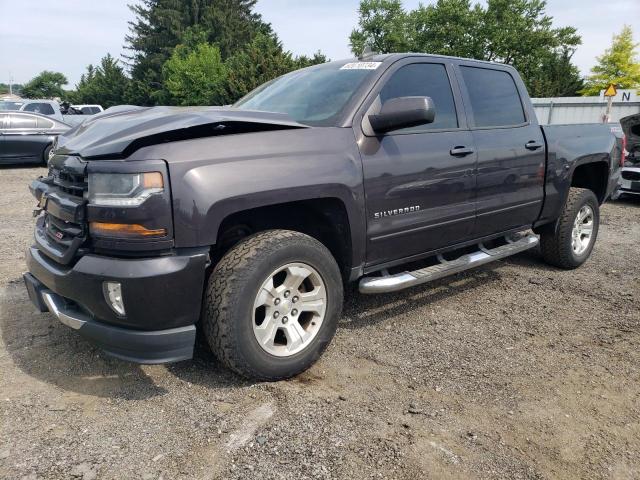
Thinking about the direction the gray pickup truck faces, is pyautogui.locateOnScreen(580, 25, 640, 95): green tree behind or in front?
behind

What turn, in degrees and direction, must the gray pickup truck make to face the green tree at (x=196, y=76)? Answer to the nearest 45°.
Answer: approximately 135° to its right

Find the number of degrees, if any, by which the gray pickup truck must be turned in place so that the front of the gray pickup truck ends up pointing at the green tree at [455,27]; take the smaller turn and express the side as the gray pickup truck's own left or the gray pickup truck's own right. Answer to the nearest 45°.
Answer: approximately 135° to the gray pickup truck's own right

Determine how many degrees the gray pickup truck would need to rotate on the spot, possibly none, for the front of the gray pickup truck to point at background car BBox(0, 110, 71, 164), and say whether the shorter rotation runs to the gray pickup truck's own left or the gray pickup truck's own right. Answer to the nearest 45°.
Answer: approximately 90° to the gray pickup truck's own right

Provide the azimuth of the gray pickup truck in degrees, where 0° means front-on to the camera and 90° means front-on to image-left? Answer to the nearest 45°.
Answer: approximately 45°
